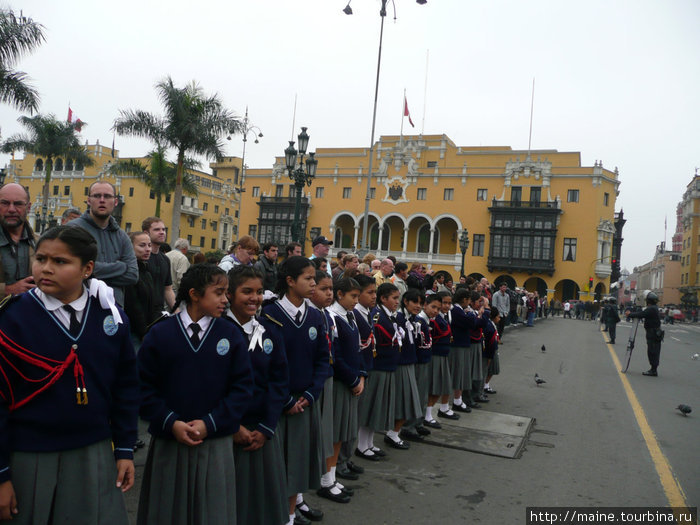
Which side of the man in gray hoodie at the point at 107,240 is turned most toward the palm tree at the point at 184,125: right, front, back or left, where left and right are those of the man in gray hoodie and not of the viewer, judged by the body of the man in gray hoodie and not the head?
back

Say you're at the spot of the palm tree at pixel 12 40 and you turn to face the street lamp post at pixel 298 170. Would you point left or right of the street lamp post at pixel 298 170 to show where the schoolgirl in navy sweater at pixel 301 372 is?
right

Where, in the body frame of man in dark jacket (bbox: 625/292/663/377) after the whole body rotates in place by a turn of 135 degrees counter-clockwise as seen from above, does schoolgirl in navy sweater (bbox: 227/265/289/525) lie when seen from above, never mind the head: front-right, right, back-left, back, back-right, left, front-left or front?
front-right

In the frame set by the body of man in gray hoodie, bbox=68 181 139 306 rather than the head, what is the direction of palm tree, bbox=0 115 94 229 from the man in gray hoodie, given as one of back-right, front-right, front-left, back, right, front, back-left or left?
back

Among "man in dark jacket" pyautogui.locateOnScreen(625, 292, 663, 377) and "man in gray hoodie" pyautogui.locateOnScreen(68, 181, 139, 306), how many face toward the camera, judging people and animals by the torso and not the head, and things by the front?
1

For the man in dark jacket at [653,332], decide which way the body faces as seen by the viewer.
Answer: to the viewer's left

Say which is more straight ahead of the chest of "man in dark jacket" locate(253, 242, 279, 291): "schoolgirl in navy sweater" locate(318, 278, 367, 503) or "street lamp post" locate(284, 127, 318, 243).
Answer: the schoolgirl in navy sweater

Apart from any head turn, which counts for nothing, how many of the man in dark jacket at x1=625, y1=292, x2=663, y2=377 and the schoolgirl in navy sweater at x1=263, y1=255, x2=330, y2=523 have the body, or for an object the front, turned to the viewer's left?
1

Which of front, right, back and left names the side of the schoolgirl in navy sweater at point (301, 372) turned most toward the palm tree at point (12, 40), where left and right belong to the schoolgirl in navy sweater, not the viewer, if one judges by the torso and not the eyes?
back

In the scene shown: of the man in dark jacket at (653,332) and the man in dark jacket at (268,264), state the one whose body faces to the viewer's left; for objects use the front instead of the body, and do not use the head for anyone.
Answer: the man in dark jacket at (653,332)
